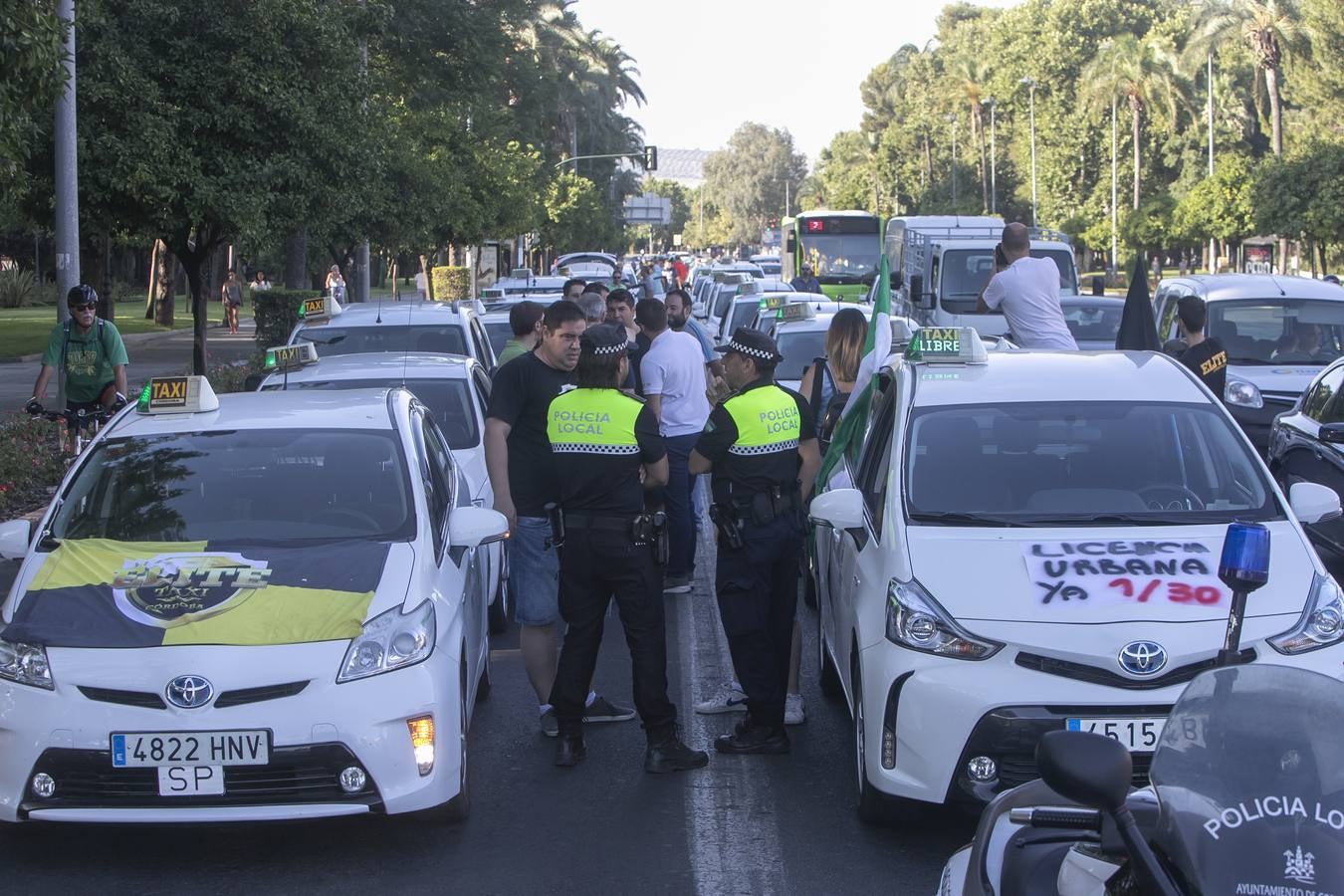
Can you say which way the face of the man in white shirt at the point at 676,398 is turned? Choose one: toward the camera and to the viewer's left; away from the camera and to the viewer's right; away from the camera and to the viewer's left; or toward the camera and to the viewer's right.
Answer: away from the camera and to the viewer's left

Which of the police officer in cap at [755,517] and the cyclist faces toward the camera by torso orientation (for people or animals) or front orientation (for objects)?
the cyclist

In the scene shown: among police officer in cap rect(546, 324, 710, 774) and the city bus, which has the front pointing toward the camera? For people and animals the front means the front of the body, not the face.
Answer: the city bus

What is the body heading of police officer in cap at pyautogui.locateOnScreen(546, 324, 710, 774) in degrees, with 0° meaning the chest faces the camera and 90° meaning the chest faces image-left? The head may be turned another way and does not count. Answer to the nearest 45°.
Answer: approximately 225°

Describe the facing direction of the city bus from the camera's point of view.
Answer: facing the viewer

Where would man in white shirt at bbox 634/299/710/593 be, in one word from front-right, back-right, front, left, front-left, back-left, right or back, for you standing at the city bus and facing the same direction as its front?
front

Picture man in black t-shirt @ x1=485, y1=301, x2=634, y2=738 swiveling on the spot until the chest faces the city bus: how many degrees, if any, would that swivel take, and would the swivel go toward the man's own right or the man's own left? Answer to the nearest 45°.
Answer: approximately 135° to the man's own left

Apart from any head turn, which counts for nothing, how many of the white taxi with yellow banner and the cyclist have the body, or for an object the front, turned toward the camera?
2

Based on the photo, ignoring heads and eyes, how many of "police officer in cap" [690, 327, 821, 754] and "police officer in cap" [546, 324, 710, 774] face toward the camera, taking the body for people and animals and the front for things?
0

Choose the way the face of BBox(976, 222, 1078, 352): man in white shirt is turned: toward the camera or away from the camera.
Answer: away from the camera

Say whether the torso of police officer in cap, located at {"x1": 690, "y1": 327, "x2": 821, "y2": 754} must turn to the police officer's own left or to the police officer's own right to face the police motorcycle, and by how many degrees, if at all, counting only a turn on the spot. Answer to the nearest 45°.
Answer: approximately 135° to the police officer's own left

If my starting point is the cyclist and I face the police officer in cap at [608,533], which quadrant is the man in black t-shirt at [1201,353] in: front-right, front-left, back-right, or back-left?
front-left

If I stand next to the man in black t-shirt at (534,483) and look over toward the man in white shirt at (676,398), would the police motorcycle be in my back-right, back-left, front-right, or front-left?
back-right

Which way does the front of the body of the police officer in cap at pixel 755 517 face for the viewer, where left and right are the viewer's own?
facing away from the viewer and to the left of the viewer

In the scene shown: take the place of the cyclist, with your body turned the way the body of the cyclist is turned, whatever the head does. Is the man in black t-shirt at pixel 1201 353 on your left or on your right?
on your left

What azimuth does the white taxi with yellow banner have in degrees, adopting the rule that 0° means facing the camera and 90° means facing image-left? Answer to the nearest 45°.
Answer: approximately 0°

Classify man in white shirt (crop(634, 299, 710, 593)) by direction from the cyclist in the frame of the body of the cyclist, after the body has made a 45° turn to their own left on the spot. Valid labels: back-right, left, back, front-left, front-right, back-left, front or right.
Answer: front
